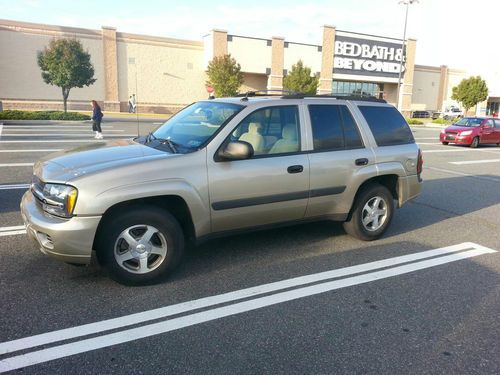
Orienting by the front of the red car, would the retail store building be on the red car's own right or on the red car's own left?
on the red car's own right

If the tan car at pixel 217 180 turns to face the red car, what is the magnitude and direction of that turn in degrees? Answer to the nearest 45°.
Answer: approximately 180°

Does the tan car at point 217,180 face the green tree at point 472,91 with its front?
no

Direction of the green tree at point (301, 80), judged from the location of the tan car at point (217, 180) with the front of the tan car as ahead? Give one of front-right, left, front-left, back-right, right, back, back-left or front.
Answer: back-right

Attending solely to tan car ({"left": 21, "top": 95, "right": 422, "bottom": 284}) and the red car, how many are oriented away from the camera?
0

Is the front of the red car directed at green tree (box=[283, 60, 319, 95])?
no

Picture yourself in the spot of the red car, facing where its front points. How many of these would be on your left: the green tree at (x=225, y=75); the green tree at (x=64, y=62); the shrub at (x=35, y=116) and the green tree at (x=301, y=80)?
0

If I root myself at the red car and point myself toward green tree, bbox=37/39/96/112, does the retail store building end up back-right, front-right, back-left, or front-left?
front-right

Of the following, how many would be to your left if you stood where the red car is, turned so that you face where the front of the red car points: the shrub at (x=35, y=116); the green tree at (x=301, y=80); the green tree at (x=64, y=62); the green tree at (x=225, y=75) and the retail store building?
0

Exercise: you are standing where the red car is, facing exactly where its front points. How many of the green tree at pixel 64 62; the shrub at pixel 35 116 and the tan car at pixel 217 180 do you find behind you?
0

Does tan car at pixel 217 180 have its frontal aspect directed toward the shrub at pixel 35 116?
no

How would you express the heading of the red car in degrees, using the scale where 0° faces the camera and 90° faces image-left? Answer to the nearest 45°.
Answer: approximately 45°

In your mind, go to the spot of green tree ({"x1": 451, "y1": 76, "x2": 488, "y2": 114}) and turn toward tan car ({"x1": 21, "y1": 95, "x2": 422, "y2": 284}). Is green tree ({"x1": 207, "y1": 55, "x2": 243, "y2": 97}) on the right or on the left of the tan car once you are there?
right

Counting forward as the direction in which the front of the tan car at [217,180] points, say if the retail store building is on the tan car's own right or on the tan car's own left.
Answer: on the tan car's own right

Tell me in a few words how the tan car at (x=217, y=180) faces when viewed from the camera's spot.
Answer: facing the viewer and to the left of the viewer

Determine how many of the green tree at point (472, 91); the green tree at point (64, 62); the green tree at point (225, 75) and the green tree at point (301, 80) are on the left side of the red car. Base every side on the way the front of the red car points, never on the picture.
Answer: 0
